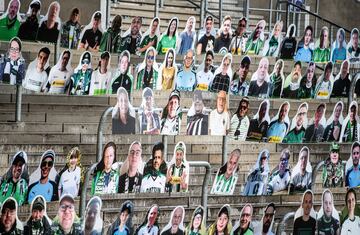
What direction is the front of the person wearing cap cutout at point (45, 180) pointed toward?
toward the camera

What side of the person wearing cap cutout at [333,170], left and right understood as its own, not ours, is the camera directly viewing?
front

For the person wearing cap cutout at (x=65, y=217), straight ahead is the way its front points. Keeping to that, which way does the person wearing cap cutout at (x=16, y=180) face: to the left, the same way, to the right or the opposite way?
the same way

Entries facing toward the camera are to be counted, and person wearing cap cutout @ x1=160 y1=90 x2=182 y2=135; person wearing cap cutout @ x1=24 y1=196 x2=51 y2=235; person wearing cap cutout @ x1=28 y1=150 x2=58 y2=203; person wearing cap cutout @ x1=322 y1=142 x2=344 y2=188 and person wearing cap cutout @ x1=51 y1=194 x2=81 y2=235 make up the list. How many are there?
5

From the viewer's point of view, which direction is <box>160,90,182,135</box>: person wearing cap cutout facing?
toward the camera

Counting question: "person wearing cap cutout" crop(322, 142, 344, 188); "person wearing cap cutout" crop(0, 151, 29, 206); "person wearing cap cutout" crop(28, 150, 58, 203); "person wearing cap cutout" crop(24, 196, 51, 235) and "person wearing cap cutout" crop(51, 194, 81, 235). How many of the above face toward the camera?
5

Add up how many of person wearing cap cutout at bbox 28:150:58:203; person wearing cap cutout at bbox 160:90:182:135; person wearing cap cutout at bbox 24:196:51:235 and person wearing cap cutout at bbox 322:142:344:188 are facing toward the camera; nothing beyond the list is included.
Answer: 4

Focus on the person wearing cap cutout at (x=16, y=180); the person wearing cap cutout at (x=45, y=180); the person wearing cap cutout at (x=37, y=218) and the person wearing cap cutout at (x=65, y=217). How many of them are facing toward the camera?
4

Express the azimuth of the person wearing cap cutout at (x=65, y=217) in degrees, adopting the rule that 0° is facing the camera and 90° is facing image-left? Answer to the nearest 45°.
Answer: approximately 0°

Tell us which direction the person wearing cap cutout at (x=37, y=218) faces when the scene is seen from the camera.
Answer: facing the viewer
